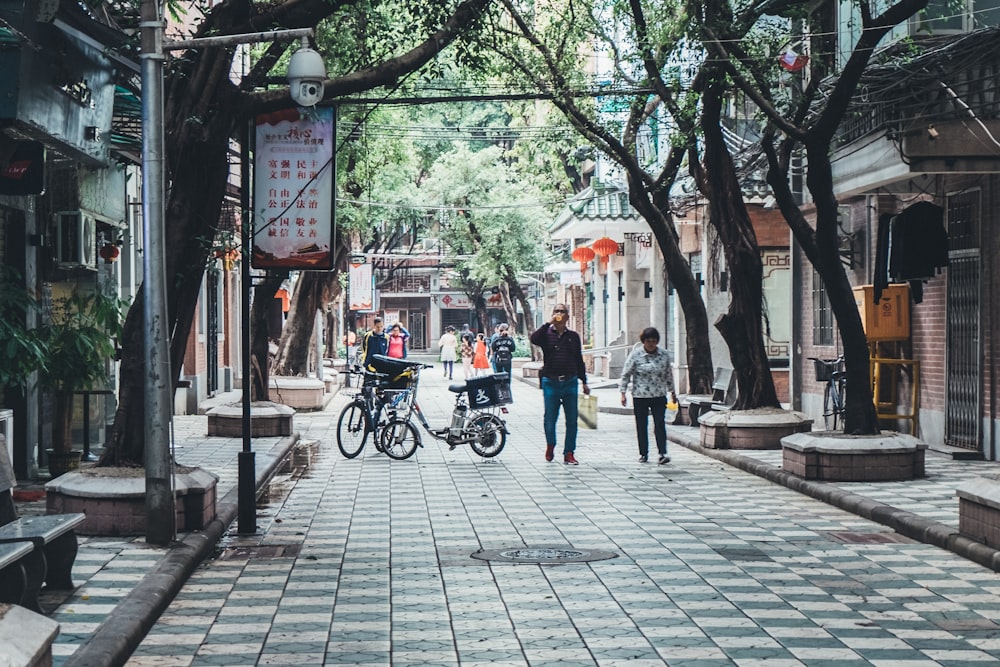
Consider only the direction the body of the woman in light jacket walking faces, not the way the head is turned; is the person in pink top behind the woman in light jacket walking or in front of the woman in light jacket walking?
behind

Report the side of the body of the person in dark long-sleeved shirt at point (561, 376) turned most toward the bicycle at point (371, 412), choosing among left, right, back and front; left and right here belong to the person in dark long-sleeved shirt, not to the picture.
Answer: right

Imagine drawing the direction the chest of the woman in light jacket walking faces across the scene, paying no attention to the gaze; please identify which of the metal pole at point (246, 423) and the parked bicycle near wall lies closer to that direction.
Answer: the metal pole

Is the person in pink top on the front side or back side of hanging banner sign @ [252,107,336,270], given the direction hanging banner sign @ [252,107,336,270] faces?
on the back side

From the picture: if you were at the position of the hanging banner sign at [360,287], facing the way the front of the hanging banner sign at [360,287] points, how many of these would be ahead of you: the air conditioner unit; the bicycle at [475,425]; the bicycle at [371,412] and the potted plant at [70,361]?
4

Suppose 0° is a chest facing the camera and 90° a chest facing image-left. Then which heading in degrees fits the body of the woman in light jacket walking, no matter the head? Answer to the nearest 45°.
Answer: approximately 0°

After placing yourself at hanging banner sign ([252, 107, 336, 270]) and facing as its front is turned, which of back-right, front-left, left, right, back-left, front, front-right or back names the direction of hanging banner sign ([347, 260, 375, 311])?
back

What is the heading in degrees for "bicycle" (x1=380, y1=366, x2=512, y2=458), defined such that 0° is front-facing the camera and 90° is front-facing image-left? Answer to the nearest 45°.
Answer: approximately 90°
